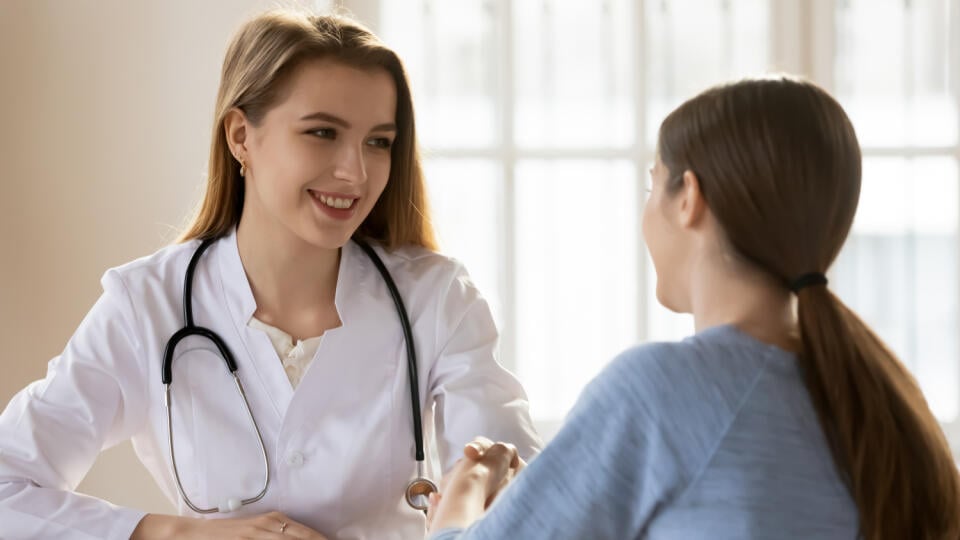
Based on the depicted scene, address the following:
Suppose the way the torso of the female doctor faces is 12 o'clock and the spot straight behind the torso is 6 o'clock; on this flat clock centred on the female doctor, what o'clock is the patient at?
The patient is roughly at 11 o'clock from the female doctor.

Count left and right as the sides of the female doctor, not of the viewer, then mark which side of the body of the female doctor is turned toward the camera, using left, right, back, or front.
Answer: front

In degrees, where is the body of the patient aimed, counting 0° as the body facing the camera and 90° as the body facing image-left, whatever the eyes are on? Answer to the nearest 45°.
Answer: approximately 135°

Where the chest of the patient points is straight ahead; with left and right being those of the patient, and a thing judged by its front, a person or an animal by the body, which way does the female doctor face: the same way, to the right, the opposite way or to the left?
the opposite way

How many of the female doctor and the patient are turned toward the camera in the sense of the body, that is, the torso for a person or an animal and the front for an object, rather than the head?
1

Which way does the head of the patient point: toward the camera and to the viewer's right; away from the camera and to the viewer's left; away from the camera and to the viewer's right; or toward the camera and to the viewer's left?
away from the camera and to the viewer's left

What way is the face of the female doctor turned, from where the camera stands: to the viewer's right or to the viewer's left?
to the viewer's right

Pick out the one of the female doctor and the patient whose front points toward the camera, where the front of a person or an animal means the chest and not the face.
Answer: the female doctor

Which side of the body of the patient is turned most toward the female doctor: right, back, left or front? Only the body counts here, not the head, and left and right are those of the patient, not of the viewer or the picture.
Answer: front
